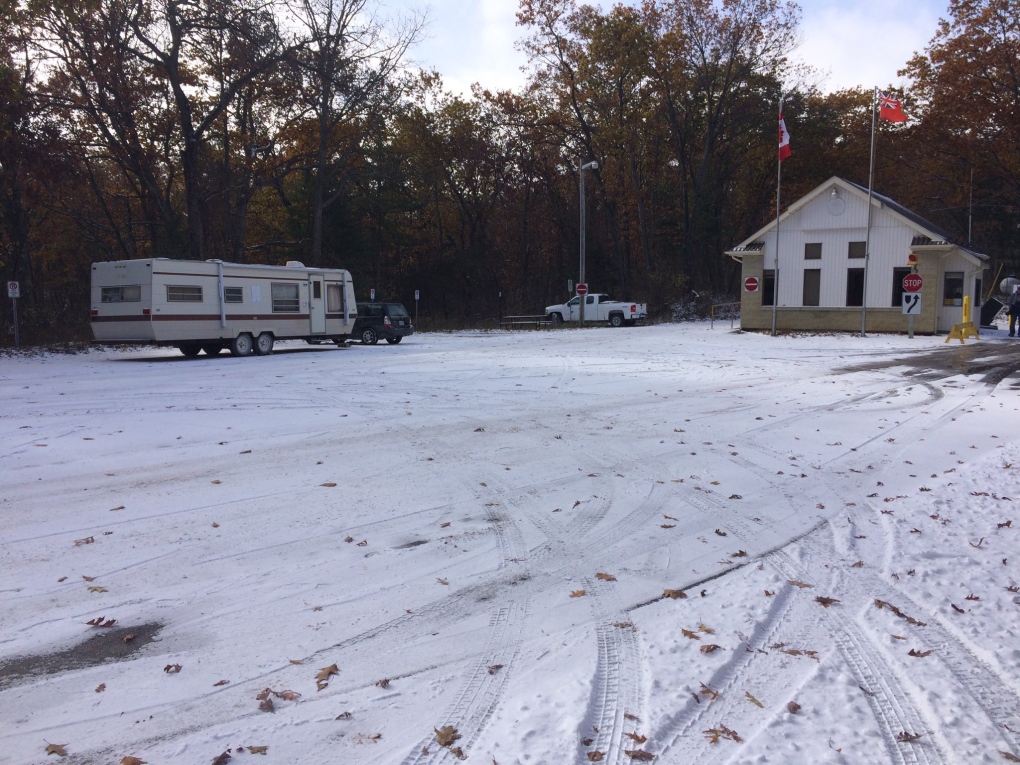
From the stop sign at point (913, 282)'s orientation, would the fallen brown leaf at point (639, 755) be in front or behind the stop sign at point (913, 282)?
in front

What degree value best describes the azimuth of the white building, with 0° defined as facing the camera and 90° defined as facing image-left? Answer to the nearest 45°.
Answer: approximately 0°

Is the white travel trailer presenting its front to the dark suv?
yes

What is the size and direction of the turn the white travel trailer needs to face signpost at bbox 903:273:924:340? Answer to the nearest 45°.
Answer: approximately 45° to its right

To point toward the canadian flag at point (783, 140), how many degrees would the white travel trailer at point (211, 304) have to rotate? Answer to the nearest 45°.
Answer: approximately 45° to its right

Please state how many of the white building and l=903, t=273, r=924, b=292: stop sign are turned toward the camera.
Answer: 2

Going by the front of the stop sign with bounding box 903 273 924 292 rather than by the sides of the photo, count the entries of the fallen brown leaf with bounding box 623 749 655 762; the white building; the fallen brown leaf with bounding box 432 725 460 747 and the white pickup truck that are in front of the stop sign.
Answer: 2

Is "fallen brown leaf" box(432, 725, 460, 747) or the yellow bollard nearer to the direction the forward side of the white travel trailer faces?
the yellow bollard

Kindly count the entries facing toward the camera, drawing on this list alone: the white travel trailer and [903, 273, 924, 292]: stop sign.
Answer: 1

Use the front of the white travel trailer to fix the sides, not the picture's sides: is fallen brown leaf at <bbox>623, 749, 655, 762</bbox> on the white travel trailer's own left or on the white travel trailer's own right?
on the white travel trailer's own right

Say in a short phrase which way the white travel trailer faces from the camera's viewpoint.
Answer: facing away from the viewer and to the right of the viewer

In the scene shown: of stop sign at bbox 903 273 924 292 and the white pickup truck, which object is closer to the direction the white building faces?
the stop sign

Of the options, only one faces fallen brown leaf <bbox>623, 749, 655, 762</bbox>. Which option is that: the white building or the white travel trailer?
the white building
